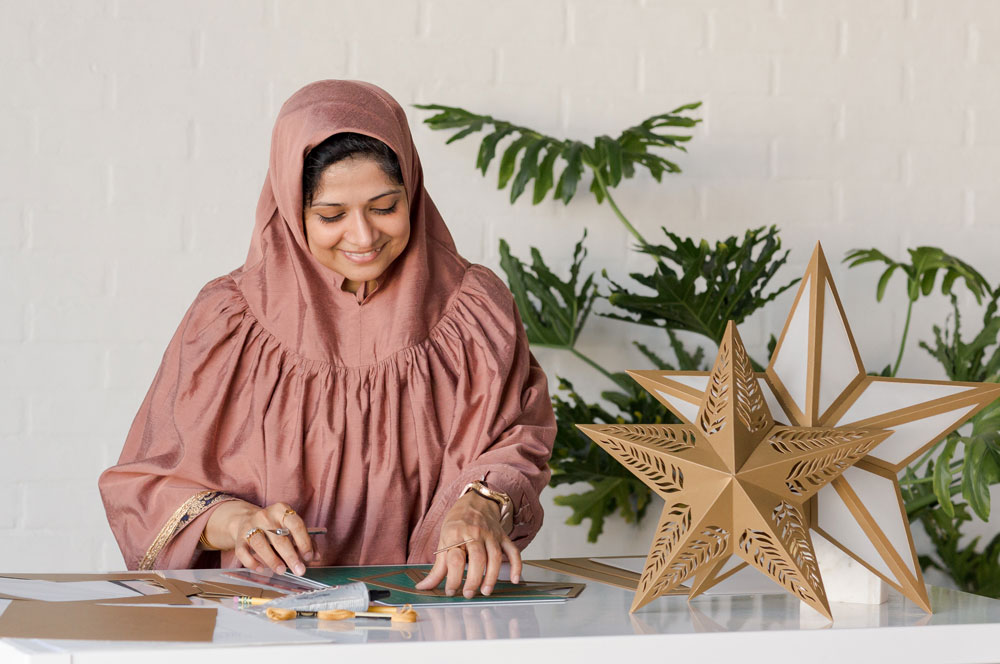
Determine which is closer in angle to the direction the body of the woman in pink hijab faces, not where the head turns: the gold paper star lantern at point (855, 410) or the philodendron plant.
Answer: the gold paper star lantern

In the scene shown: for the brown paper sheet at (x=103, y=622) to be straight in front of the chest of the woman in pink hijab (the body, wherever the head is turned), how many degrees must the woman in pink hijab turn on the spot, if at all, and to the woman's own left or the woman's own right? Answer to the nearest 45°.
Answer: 0° — they already face it

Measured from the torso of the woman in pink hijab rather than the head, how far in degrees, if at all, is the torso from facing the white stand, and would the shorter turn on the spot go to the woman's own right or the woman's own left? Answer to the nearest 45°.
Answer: approximately 45° to the woman's own left

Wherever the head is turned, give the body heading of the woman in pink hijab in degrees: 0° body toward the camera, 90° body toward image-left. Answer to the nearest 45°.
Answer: approximately 0°

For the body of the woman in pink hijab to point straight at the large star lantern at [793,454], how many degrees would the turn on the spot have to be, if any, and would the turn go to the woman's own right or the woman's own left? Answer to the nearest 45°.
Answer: approximately 45° to the woman's own left

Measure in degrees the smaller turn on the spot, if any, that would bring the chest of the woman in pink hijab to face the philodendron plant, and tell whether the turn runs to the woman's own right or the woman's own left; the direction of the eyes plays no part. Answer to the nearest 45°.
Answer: approximately 135° to the woman's own left

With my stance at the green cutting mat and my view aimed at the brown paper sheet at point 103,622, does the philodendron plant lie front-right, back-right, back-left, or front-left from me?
back-right
